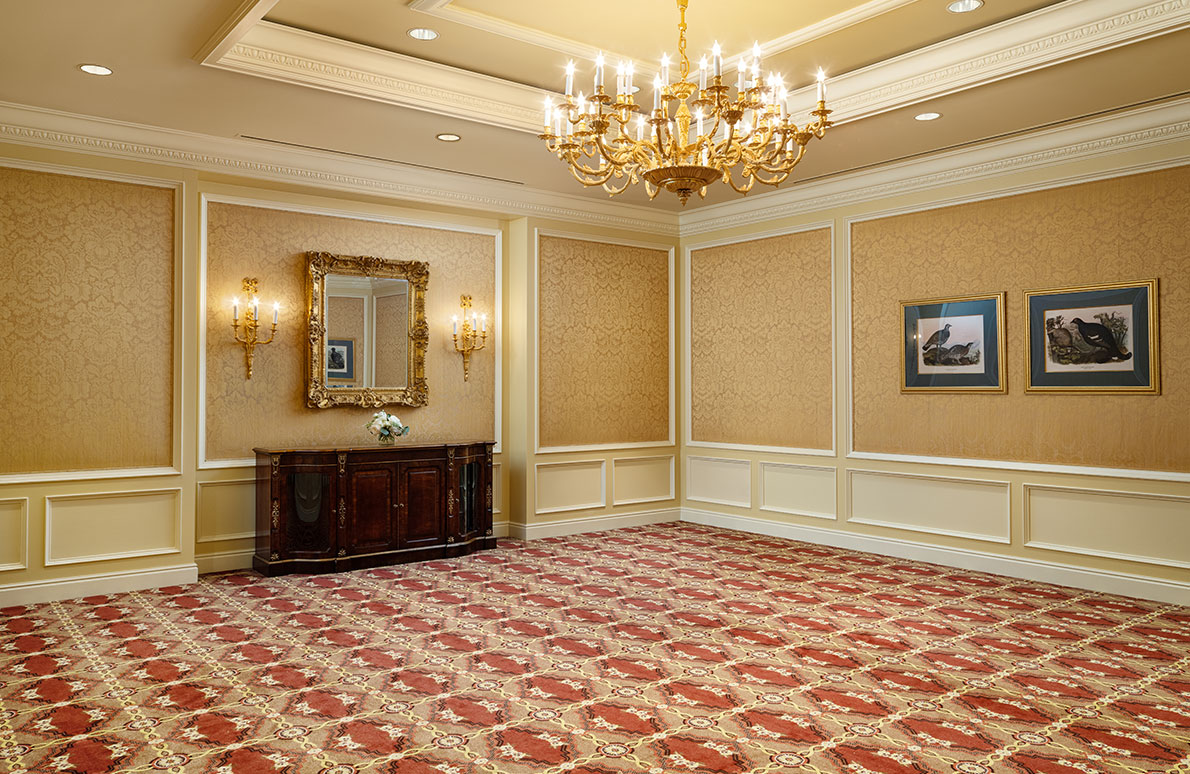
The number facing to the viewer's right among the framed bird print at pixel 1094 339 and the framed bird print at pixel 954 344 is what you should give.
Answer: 0

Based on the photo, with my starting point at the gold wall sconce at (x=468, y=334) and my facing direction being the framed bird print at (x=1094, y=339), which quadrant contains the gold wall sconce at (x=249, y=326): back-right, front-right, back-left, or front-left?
back-right

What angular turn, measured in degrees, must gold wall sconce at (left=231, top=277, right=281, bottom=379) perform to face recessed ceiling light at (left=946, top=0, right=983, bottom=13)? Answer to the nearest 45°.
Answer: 0° — it already faces it

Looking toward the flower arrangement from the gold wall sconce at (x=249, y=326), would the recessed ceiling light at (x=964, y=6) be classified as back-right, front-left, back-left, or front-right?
front-right

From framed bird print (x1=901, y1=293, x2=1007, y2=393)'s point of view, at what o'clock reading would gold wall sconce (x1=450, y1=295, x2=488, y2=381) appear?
The gold wall sconce is roughly at 1 o'clock from the framed bird print.

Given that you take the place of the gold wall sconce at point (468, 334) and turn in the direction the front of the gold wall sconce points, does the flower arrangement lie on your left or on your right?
on your right

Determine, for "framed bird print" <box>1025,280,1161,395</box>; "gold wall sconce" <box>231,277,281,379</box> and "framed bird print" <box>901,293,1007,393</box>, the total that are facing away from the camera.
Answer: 0

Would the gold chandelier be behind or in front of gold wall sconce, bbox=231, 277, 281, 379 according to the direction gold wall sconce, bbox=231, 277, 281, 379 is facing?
in front

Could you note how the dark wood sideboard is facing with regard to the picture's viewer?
facing the viewer and to the right of the viewer

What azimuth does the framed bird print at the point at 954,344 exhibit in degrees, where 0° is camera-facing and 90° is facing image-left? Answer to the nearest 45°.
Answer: approximately 45°

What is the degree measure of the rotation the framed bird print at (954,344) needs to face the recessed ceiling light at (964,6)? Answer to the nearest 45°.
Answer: approximately 45° to its left
